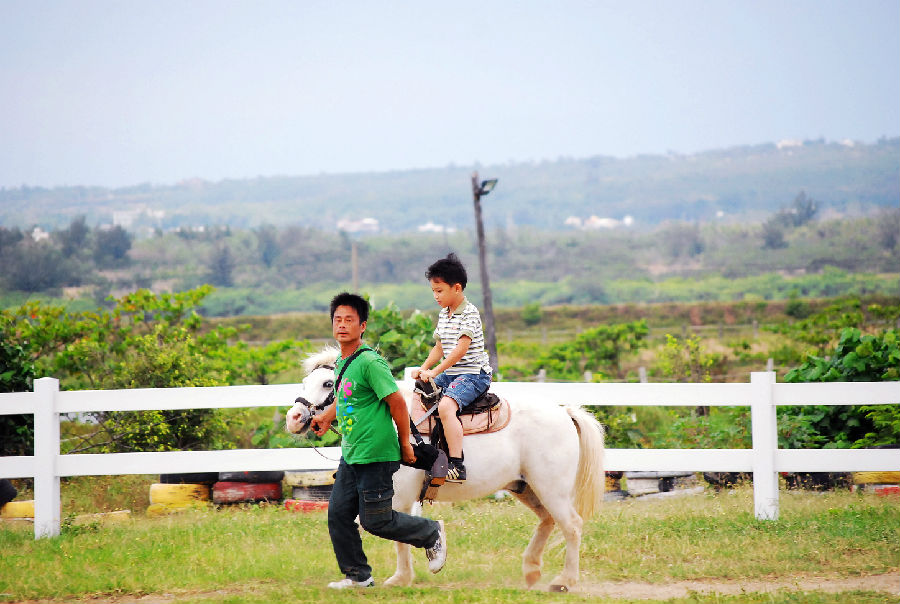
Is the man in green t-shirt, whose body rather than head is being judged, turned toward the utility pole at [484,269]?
no

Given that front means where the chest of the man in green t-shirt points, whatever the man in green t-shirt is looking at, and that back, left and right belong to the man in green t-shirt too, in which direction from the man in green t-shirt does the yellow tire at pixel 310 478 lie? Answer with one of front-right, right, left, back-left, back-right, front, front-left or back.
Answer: back-right

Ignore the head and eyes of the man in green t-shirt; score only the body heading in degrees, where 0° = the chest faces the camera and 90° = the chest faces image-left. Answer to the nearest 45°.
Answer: approximately 45°

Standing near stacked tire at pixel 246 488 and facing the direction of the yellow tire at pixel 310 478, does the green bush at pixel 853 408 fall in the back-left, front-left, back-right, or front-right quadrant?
front-left

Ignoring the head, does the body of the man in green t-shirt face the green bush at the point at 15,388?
no

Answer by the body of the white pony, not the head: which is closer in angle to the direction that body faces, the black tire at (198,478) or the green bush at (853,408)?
the black tire

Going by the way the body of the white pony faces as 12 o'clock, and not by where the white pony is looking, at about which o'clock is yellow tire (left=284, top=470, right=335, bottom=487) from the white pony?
The yellow tire is roughly at 2 o'clock from the white pony.

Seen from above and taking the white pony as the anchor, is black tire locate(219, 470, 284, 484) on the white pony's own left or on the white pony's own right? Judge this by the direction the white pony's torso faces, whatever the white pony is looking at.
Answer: on the white pony's own right

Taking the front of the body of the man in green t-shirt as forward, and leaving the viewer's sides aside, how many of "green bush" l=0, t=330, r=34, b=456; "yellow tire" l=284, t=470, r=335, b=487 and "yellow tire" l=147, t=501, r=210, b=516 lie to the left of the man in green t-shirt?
0

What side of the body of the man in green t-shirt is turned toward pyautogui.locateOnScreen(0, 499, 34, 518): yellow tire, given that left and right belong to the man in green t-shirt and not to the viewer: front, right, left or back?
right

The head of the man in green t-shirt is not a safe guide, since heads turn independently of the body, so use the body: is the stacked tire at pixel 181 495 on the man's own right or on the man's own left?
on the man's own right

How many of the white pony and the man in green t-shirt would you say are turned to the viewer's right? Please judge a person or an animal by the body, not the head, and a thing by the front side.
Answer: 0

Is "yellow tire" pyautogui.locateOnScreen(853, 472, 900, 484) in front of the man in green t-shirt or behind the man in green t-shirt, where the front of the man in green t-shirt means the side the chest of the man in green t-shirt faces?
behind

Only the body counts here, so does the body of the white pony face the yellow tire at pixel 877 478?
no

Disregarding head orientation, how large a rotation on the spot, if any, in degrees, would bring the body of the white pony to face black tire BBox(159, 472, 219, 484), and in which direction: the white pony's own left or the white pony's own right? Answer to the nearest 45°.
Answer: approximately 45° to the white pony's own right

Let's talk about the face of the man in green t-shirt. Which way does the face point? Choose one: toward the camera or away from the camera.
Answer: toward the camera

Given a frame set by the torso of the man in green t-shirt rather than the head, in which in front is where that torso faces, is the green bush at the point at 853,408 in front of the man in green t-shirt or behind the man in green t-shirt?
behind

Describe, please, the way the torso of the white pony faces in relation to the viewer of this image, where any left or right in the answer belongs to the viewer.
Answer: facing to the left of the viewer

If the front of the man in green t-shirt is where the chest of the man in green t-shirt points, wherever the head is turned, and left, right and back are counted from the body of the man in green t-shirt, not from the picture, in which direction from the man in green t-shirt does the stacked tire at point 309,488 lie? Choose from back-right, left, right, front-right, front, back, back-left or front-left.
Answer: back-right

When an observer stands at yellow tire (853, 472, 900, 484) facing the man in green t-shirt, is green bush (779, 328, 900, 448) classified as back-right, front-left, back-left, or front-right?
back-right
